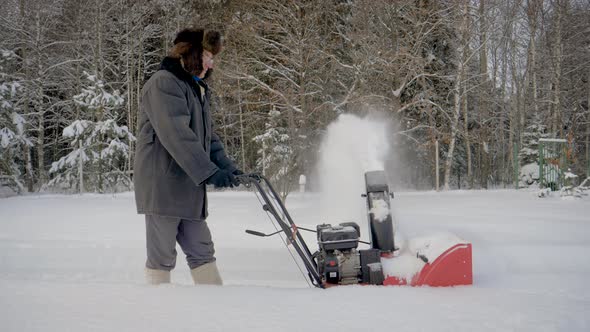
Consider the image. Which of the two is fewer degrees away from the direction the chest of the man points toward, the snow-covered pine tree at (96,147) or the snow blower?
the snow blower

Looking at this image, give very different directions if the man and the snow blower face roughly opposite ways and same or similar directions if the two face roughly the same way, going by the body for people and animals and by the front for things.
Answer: same or similar directions

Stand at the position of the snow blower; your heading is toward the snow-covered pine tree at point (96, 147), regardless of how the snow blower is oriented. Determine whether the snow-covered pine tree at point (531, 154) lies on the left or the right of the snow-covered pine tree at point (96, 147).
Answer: right

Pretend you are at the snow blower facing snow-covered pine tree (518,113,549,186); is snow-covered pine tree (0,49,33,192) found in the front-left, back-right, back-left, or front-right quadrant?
front-left

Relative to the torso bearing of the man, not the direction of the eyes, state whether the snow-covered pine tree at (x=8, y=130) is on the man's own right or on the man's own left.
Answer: on the man's own left

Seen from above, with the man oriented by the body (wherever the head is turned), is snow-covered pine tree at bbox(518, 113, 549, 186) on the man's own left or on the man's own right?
on the man's own left

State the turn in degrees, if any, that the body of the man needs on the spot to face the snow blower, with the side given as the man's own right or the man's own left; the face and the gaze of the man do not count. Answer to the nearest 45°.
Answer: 0° — they already face it

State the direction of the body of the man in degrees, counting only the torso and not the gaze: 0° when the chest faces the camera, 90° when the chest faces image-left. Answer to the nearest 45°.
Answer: approximately 270°

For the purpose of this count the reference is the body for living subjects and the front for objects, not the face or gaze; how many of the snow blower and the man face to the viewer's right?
2

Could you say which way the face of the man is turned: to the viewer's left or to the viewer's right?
to the viewer's right

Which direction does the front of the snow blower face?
to the viewer's right

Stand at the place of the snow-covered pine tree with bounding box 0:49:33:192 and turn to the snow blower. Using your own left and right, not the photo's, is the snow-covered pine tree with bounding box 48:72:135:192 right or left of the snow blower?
left

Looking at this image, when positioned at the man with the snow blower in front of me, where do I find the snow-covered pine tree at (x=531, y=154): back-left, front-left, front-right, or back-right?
front-left
